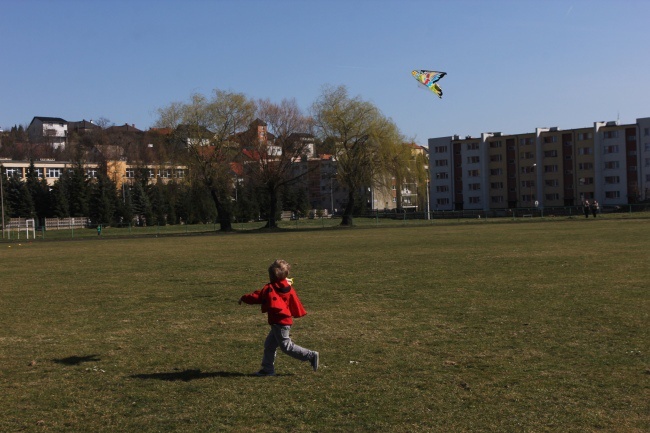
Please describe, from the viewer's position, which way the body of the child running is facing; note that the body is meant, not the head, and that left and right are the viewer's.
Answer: facing away from the viewer and to the left of the viewer

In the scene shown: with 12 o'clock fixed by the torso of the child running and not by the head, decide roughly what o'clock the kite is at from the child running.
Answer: The kite is roughly at 2 o'clock from the child running.
